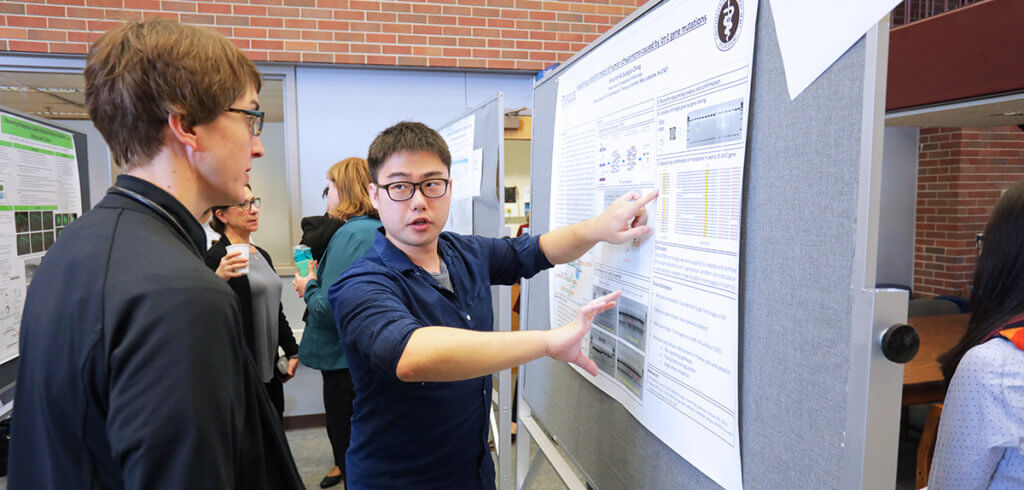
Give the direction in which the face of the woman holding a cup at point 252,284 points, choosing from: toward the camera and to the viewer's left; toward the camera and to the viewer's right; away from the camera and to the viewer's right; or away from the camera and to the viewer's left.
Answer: toward the camera and to the viewer's right

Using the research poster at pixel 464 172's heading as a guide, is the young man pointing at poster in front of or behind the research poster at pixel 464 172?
in front

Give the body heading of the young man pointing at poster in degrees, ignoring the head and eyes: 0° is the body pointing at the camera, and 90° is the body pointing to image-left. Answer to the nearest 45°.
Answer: approximately 315°

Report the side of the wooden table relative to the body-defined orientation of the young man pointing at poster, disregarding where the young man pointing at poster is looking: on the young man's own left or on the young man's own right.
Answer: on the young man's own left

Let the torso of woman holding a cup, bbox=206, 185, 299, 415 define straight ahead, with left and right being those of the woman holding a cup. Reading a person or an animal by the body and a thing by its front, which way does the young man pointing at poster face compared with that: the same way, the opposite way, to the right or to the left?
the same way

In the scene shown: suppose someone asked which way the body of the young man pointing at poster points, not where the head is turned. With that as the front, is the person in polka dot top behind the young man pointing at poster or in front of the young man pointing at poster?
in front

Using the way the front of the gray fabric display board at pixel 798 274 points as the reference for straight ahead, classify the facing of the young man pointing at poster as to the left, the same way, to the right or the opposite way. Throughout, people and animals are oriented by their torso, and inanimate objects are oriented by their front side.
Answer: to the left

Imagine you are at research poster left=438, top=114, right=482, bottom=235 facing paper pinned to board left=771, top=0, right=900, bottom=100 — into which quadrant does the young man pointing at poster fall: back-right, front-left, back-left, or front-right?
front-right

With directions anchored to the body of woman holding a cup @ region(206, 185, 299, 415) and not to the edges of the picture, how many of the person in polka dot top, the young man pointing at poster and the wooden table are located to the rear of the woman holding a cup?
0

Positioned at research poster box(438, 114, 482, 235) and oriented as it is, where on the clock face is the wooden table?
The wooden table is roughly at 8 o'clock from the research poster.

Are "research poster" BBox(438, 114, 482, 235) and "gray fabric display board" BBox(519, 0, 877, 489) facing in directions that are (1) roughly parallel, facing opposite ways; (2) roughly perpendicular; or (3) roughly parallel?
roughly parallel

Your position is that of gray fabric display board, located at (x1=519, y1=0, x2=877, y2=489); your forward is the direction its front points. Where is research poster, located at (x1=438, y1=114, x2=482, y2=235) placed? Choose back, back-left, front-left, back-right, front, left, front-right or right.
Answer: right

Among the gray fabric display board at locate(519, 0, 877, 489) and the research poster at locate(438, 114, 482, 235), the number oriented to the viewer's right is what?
0

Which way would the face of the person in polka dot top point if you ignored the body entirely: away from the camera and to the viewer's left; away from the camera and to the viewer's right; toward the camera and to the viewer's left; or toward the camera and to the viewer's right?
away from the camera and to the viewer's left

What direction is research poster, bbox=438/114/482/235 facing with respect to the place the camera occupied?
facing the viewer and to the left of the viewer
